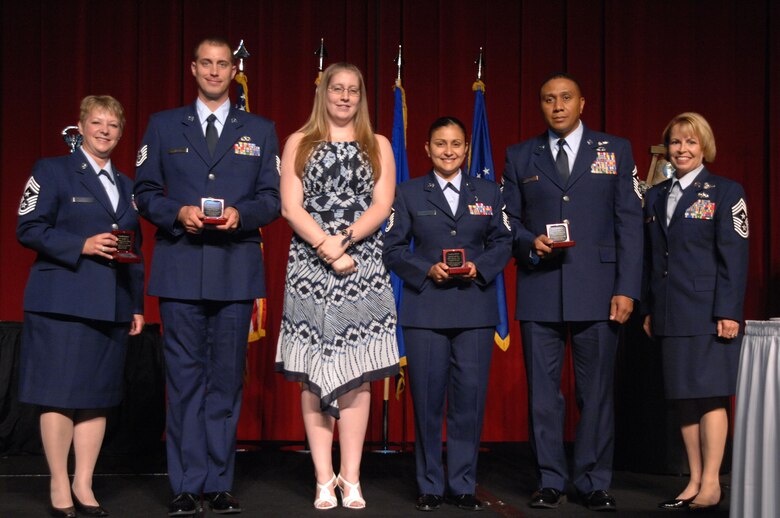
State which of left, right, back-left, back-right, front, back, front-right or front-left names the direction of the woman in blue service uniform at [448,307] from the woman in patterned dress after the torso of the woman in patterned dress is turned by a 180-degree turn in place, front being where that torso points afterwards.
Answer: right

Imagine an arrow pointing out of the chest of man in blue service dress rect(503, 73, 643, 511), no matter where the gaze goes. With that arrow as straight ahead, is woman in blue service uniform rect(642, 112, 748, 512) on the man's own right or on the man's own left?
on the man's own left

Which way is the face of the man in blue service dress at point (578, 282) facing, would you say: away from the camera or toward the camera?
toward the camera

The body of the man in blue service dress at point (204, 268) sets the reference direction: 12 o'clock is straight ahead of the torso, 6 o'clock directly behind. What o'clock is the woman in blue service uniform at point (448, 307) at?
The woman in blue service uniform is roughly at 9 o'clock from the man in blue service dress.

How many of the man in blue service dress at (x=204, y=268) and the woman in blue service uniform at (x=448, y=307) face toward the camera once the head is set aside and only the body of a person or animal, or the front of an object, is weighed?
2

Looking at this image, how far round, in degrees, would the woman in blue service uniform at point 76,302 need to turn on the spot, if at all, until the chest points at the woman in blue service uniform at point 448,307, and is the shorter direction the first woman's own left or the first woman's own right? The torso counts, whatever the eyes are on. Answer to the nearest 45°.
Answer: approximately 45° to the first woman's own left

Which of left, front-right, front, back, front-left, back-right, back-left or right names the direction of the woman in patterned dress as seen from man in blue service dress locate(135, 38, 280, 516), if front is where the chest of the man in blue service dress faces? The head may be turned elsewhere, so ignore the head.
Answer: left

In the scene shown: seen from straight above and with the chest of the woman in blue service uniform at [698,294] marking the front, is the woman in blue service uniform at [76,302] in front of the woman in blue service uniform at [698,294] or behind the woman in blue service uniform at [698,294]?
in front

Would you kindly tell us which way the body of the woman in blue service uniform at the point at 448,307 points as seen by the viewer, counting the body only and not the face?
toward the camera

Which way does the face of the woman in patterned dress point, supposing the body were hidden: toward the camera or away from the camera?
toward the camera

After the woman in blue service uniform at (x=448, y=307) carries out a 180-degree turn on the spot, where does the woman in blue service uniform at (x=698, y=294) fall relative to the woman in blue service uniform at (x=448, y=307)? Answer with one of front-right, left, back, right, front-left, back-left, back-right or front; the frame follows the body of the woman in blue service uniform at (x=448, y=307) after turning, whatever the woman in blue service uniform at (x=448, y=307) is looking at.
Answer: right

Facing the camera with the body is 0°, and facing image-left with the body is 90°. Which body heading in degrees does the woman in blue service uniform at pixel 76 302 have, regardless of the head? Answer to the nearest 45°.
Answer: approximately 315°

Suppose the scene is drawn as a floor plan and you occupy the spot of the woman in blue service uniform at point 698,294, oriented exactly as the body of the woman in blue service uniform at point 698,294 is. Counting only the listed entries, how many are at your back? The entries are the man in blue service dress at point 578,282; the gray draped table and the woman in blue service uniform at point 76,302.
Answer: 0

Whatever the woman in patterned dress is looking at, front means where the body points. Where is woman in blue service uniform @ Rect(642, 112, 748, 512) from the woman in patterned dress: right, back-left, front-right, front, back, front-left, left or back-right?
left

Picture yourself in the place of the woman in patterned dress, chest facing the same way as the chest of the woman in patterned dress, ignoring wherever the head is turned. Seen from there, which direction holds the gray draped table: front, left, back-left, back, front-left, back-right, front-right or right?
front-left

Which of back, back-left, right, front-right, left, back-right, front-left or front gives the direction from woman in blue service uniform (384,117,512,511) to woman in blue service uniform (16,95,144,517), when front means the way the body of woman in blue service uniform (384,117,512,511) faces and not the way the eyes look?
right

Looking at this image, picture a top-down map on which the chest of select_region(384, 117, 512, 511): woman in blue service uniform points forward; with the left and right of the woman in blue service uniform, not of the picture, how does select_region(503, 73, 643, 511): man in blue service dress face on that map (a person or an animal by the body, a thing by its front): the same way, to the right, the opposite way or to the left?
the same way

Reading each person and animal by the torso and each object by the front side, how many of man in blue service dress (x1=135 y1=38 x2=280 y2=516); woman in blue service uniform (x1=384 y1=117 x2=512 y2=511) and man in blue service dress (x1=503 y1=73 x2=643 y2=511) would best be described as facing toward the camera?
3

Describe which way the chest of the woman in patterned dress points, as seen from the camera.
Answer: toward the camera
